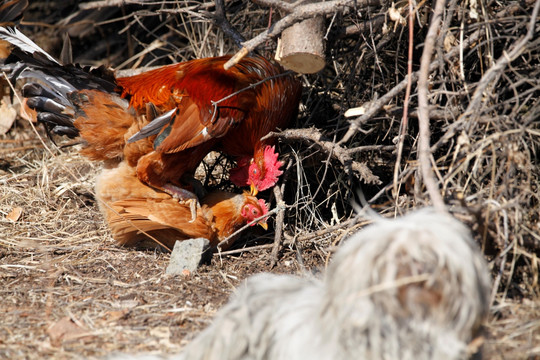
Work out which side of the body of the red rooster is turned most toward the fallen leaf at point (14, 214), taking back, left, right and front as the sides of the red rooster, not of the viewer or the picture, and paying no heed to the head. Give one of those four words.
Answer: back

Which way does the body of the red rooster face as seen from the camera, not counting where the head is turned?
to the viewer's right

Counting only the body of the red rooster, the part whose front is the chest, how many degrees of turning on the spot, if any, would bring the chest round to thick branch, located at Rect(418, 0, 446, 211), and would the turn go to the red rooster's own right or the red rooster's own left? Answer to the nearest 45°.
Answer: approximately 45° to the red rooster's own right

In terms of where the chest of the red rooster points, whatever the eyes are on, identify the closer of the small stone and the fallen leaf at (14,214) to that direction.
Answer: the small stone

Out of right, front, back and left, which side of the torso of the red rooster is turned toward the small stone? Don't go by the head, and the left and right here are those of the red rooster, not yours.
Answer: right
